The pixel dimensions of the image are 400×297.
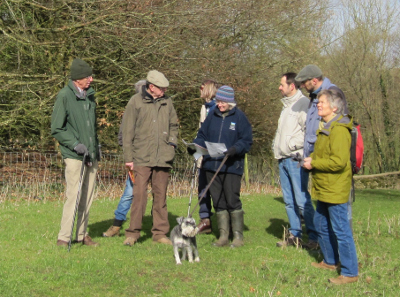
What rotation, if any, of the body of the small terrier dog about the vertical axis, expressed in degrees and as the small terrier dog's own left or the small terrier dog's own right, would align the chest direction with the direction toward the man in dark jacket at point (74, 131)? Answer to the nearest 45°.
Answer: approximately 90° to the small terrier dog's own right

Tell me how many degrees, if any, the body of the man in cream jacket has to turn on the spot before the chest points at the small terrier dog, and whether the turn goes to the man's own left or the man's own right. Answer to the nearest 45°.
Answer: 0° — they already face it

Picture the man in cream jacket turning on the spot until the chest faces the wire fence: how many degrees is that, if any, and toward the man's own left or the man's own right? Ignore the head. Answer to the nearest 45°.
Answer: approximately 90° to the man's own right

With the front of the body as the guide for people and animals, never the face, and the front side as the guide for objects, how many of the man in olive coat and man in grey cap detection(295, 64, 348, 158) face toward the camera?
1

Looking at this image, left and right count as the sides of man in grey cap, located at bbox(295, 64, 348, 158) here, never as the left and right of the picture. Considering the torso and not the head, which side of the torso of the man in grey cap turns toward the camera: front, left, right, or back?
left

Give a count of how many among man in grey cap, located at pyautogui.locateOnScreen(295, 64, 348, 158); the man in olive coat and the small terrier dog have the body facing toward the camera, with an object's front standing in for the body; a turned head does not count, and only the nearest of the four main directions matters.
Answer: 2

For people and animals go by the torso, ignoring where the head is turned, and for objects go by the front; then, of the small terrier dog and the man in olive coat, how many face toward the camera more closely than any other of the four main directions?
2

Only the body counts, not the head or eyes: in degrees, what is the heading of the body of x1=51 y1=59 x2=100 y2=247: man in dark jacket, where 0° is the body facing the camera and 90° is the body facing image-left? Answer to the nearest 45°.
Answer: approximately 315°

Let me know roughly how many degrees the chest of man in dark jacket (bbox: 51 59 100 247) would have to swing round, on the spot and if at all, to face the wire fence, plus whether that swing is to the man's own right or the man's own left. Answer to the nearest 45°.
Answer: approximately 135° to the man's own left
